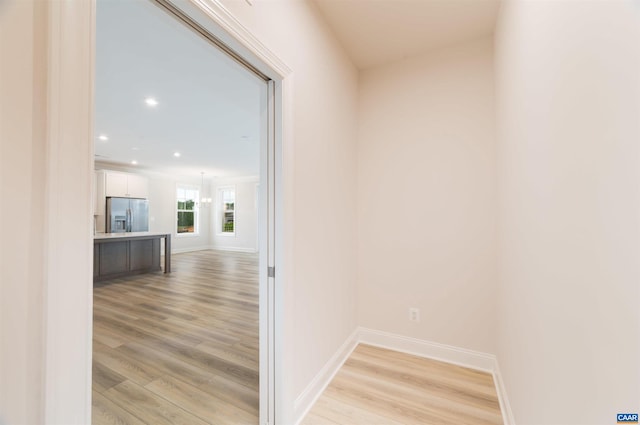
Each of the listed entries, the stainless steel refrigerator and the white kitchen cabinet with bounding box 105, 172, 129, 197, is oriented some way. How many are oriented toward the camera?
2

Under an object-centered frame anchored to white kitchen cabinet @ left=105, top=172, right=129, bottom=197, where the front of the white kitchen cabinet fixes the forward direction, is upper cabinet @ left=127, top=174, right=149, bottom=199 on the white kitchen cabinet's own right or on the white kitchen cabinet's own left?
on the white kitchen cabinet's own left

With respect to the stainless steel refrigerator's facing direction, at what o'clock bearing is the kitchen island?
The kitchen island is roughly at 12 o'clock from the stainless steel refrigerator.

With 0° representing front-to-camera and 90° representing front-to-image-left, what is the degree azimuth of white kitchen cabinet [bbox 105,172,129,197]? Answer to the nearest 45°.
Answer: approximately 0°

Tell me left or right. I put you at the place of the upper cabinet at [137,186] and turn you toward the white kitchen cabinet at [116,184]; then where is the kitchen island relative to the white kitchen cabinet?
left
